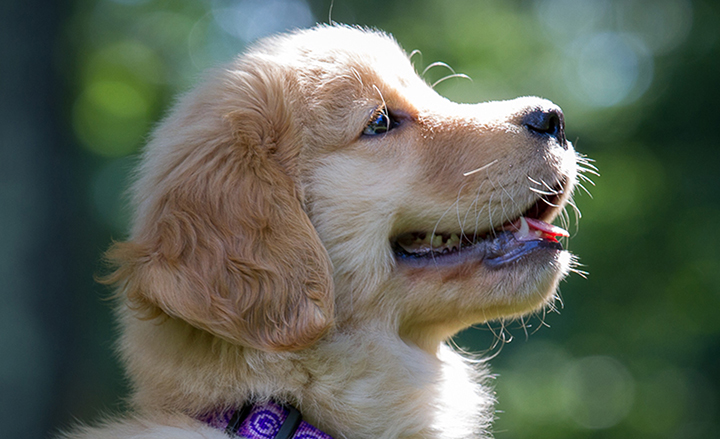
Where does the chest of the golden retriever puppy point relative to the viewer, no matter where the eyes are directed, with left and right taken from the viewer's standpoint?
facing to the right of the viewer
